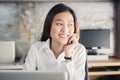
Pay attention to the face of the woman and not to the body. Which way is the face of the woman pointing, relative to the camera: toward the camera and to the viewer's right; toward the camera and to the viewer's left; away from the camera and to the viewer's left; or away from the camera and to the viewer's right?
toward the camera and to the viewer's right

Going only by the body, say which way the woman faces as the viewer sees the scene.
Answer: toward the camera

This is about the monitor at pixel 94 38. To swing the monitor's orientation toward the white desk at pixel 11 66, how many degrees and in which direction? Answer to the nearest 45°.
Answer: approximately 45° to its right

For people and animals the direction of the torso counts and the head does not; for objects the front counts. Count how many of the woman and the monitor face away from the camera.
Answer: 0

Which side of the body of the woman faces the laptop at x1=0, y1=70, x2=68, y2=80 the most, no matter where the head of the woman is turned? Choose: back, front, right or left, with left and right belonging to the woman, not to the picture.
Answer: front
